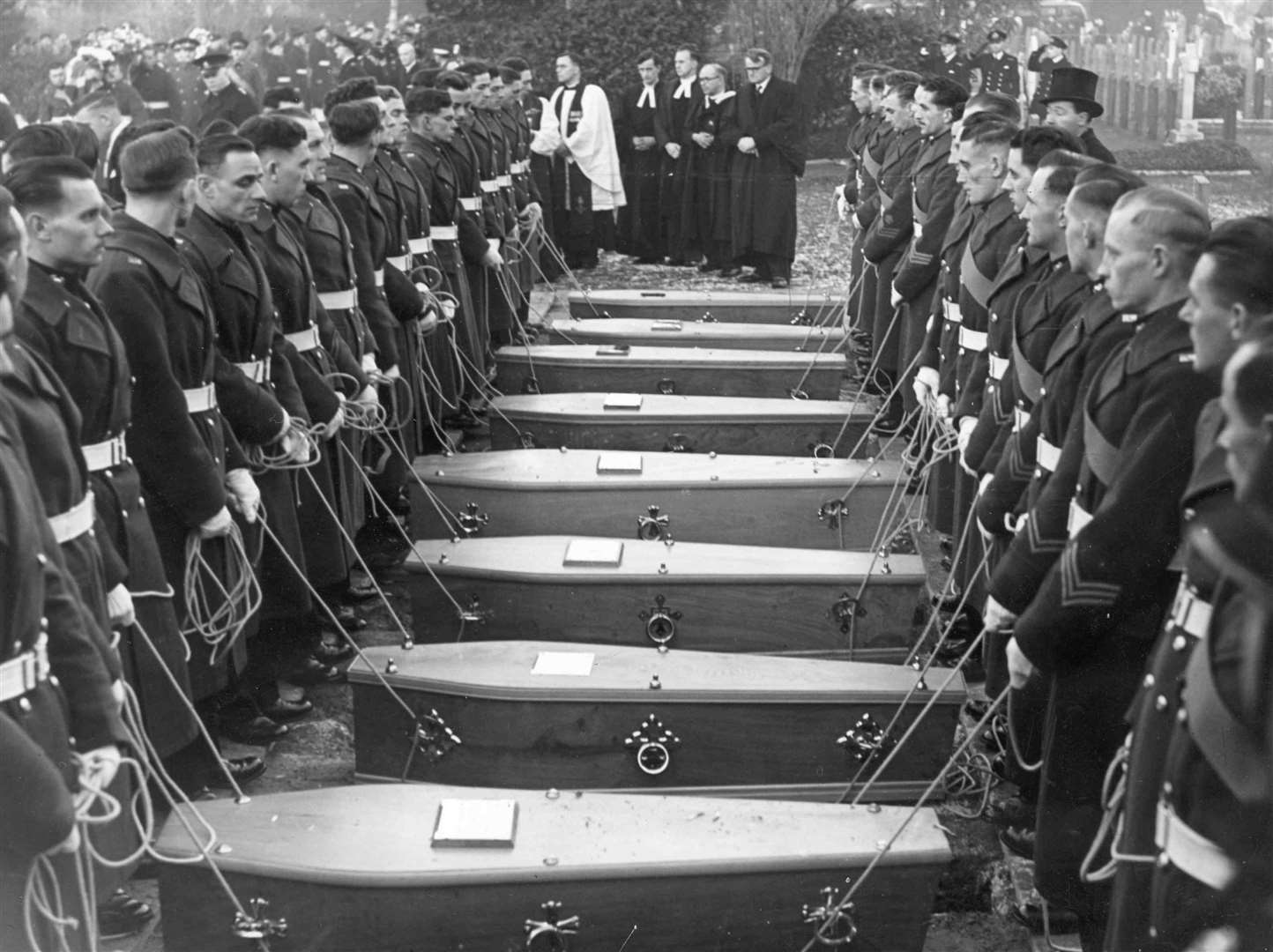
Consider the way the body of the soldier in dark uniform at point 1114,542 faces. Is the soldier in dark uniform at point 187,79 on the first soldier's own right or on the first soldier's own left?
on the first soldier's own right

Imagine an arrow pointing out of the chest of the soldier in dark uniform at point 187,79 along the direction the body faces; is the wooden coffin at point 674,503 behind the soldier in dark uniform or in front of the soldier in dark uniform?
in front

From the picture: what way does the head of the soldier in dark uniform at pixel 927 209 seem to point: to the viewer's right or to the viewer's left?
to the viewer's left

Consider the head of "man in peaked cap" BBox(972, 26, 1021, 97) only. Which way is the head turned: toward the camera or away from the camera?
toward the camera

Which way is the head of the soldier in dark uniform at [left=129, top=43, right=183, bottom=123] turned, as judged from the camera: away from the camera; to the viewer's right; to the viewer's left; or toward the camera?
toward the camera

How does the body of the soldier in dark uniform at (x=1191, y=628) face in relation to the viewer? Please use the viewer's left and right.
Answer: facing to the left of the viewer

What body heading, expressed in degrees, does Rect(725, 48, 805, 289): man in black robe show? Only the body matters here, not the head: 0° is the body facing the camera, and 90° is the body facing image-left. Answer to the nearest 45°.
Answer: approximately 45°

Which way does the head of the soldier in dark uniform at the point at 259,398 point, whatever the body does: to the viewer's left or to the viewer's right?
to the viewer's right

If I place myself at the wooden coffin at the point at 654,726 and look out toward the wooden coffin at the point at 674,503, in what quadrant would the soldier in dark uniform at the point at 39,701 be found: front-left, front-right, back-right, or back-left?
back-left

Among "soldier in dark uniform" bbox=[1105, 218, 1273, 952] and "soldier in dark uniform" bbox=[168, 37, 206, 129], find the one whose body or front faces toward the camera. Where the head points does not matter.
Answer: "soldier in dark uniform" bbox=[168, 37, 206, 129]

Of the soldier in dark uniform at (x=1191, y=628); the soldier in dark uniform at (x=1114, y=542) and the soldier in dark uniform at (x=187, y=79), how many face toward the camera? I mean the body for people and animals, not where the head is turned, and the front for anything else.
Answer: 1

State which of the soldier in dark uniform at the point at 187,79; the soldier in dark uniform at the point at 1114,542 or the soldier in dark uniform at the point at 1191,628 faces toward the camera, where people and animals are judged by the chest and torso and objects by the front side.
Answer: the soldier in dark uniform at the point at 187,79

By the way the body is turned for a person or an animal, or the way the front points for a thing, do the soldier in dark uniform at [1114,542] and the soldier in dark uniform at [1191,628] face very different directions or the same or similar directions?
same or similar directions

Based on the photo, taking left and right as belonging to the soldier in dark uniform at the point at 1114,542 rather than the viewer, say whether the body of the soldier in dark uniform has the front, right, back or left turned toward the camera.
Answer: left

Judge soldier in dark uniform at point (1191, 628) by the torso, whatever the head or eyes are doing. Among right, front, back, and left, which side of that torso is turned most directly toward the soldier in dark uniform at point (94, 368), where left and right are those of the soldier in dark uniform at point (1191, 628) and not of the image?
front

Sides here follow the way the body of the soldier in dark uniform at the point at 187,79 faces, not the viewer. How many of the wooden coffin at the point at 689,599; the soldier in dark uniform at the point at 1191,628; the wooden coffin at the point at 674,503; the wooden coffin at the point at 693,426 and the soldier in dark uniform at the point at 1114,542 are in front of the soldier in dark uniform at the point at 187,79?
5

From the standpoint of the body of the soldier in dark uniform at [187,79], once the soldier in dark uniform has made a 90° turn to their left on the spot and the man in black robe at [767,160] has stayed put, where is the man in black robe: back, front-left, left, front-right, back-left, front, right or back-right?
front-right

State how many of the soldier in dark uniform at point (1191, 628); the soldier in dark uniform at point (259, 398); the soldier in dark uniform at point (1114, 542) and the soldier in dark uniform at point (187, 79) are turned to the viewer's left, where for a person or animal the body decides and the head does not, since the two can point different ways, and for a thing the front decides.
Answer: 2

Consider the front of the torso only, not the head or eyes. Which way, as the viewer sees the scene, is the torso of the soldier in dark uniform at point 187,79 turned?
toward the camera

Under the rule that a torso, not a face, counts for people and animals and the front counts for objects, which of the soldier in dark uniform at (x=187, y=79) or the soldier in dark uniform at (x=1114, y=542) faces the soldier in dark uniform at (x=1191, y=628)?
the soldier in dark uniform at (x=187, y=79)
